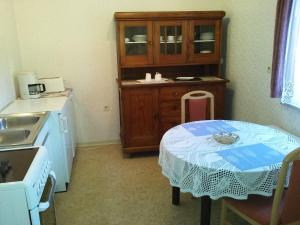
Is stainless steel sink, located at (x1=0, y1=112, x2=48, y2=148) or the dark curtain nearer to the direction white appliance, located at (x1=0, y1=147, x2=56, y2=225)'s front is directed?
the dark curtain

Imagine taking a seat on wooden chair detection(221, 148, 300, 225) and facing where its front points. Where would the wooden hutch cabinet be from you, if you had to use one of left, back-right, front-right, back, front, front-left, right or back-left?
front

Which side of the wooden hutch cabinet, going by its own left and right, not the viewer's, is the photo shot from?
front

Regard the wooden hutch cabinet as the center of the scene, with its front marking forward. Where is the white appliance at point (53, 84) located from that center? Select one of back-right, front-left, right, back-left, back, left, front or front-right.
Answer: right

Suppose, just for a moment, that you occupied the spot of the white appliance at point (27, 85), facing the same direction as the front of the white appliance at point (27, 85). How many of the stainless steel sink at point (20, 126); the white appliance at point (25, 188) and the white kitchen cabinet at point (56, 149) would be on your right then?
3

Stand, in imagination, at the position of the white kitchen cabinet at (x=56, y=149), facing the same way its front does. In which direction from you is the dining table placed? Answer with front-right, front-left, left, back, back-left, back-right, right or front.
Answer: front-right

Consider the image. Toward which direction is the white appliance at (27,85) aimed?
to the viewer's right

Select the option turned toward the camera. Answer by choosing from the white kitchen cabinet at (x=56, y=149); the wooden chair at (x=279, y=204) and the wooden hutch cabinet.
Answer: the wooden hutch cabinet

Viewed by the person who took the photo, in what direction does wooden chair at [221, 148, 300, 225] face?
facing away from the viewer and to the left of the viewer

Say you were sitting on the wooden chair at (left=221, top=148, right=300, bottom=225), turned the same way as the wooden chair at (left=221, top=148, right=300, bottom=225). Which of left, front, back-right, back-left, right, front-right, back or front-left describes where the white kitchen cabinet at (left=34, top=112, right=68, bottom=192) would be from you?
front-left

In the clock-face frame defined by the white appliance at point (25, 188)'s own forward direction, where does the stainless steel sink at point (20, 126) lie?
The stainless steel sink is roughly at 9 o'clock from the white appliance.

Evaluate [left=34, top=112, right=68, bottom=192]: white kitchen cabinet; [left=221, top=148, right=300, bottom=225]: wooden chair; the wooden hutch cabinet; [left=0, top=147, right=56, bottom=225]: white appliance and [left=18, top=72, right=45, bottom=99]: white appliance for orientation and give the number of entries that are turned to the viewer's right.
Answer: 3

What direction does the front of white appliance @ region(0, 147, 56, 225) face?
to the viewer's right

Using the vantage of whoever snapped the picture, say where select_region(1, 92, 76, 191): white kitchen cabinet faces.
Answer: facing to the right of the viewer

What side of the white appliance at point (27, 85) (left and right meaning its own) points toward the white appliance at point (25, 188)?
right

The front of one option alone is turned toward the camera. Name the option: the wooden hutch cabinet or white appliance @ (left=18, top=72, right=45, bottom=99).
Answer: the wooden hutch cabinet
